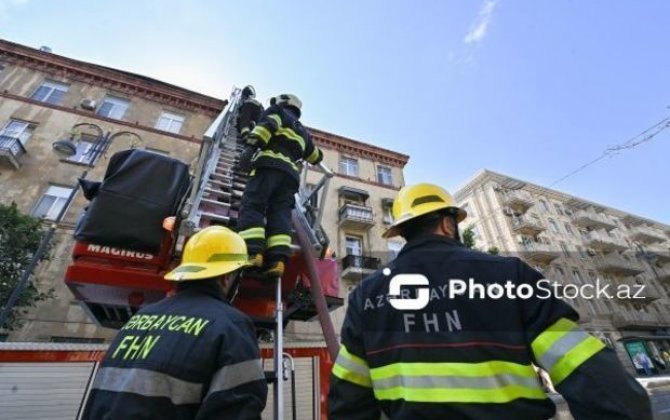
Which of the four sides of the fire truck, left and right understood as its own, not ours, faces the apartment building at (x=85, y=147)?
right

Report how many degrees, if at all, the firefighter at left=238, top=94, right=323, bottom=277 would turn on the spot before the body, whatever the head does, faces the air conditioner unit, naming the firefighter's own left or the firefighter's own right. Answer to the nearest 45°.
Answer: approximately 45° to the firefighter's own left

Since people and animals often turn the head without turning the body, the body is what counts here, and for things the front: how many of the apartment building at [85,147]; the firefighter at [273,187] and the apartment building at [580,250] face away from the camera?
1

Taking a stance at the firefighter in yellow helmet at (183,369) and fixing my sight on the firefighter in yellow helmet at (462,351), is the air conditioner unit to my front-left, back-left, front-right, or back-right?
back-left

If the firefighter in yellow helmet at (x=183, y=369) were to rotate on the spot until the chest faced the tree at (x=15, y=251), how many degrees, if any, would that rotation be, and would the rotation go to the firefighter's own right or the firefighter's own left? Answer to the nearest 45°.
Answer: approximately 90° to the firefighter's own left

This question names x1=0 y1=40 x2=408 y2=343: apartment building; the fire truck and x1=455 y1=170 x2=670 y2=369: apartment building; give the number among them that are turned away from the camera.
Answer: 0

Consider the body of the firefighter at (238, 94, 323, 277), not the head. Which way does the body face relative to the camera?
away from the camera

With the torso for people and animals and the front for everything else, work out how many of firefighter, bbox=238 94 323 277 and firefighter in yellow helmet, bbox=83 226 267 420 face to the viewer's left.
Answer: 0

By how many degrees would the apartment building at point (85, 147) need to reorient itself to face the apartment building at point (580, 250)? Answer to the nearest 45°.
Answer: approximately 45° to its left

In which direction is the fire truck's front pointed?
to the viewer's left

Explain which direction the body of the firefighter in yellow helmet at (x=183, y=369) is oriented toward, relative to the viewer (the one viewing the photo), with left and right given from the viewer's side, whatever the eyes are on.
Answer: facing away from the viewer and to the right of the viewer

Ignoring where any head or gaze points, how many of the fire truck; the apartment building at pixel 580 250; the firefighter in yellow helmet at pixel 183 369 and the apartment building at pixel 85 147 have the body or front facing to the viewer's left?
1

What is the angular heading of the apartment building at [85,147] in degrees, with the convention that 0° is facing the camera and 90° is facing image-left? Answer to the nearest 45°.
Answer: approximately 315°

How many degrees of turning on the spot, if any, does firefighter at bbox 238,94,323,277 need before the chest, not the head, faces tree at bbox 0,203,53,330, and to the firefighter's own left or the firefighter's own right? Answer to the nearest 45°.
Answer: approximately 45° to the firefighter's own left
